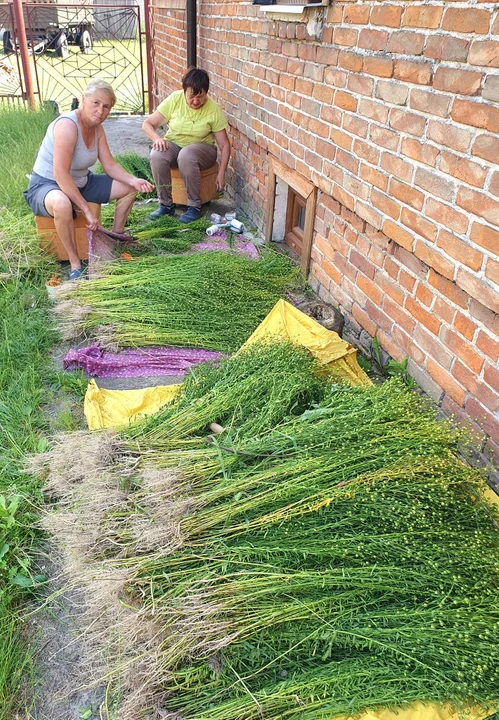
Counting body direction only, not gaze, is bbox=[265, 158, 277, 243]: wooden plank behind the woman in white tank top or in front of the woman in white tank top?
in front

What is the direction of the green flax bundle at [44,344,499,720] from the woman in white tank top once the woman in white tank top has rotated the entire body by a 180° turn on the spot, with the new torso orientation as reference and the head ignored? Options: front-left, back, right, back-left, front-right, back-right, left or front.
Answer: back-left

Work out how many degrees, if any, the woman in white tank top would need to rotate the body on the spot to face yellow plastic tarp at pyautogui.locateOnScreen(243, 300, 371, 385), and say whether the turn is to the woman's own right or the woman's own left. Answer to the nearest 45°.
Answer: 0° — they already face it

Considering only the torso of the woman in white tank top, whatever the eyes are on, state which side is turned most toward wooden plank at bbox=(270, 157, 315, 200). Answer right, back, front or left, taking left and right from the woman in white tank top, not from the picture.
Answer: front

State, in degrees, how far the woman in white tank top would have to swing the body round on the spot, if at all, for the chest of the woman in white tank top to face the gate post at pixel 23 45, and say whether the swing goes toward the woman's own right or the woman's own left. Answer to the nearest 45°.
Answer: approximately 135° to the woman's own left

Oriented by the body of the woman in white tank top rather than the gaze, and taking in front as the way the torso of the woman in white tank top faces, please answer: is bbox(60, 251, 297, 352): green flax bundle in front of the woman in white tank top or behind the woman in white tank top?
in front

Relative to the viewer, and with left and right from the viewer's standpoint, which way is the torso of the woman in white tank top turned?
facing the viewer and to the right of the viewer

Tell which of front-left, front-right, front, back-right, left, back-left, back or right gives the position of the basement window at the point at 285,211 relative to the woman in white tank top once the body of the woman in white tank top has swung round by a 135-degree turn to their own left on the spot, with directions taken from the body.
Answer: right

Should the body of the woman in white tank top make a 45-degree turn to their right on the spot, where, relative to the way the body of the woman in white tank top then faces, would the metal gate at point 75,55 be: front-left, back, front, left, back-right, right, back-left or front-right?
back

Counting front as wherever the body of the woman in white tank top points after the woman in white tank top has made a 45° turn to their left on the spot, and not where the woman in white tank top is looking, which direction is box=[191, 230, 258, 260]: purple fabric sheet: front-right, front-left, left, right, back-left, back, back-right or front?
front

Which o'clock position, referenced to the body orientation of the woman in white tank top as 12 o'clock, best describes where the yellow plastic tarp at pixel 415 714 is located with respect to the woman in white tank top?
The yellow plastic tarp is roughly at 1 o'clock from the woman in white tank top.

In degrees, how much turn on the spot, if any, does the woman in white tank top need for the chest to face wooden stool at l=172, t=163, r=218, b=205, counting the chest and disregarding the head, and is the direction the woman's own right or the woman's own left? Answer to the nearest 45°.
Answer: approximately 90° to the woman's own left

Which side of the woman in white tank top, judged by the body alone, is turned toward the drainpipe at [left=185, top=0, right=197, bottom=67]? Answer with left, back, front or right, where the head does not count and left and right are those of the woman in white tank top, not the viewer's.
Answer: left

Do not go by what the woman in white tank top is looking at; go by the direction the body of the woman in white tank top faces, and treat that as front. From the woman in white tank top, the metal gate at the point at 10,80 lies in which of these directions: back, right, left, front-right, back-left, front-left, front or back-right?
back-left
